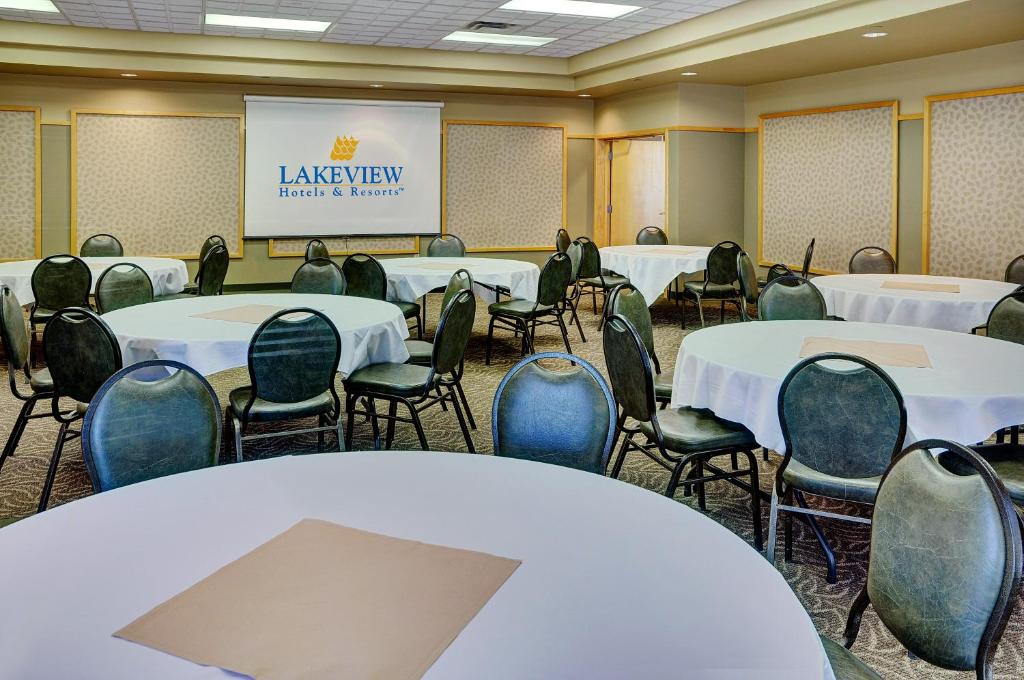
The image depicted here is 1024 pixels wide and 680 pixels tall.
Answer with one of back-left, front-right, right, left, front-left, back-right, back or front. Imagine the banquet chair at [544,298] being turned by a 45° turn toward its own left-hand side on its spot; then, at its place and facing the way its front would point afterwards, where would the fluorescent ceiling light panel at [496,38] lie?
back

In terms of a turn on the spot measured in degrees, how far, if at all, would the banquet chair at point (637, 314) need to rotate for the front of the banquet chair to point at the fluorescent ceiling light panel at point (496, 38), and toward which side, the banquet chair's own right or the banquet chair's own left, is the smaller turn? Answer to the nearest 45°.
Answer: approximately 135° to the banquet chair's own left

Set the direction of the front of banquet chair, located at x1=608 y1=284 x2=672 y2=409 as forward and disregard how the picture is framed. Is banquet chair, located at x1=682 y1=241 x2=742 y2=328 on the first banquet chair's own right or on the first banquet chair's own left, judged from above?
on the first banquet chair's own left
